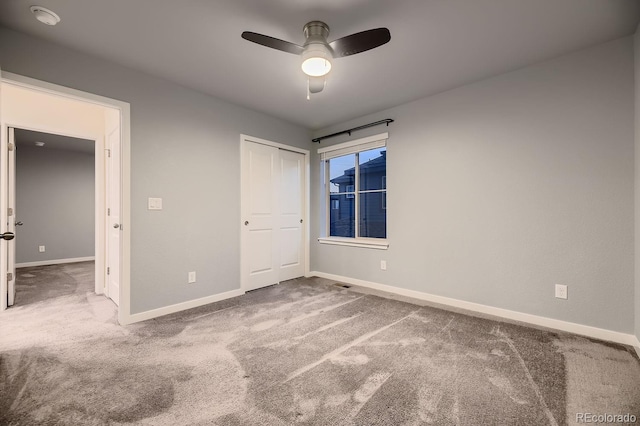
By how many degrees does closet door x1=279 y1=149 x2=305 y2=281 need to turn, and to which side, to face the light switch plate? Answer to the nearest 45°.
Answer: approximately 90° to its right

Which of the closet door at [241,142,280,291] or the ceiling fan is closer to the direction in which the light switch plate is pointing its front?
the ceiling fan

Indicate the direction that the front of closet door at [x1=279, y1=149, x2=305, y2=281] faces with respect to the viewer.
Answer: facing the viewer and to the right of the viewer

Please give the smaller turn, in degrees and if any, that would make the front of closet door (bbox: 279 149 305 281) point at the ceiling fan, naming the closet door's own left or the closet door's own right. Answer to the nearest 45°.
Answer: approximately 45° to the closet door's own right

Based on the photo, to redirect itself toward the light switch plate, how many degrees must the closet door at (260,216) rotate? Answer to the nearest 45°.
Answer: approximately 90° to its right

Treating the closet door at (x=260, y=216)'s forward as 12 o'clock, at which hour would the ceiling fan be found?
The ceiling fan is roughly at 1 o'clock from the closet door.

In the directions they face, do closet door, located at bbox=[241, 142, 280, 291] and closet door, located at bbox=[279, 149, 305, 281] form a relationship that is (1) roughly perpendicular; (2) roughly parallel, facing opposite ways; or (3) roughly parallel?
roughly parallel

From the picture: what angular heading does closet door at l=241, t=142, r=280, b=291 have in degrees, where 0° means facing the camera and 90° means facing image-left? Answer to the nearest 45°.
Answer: approximately 315°

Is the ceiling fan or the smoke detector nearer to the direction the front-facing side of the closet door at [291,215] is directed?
the ceiling fan

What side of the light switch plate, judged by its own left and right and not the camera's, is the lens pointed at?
front

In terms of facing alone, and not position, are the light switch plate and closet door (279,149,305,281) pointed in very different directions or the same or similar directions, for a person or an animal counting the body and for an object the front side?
same or similar directions

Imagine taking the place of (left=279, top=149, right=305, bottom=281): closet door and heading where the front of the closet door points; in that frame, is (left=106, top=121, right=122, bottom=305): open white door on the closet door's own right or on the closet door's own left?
on the closet door's own right

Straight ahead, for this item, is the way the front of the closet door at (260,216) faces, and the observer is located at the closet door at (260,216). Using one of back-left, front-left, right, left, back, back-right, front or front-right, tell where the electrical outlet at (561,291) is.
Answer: front

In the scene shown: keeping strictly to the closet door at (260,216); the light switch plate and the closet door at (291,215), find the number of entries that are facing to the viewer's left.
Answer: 0
